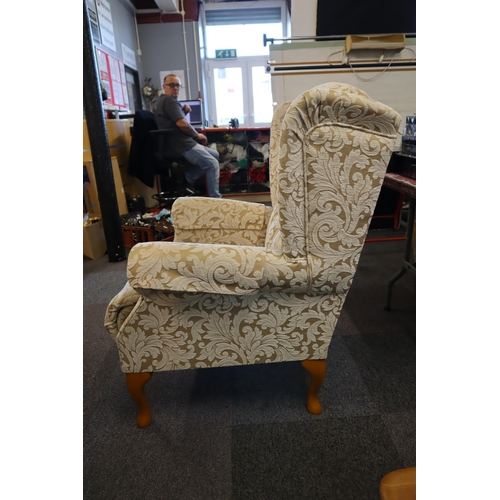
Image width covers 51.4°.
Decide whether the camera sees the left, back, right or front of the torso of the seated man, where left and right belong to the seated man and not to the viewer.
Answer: right

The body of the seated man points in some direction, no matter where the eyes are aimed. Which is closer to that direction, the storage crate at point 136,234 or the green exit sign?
the green exit sign

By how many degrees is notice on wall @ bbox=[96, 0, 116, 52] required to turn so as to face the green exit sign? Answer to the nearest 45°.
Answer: approximately 90° to its left

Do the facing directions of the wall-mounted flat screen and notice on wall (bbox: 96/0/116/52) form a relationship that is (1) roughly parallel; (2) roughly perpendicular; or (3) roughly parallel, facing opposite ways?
roughly perpendicular

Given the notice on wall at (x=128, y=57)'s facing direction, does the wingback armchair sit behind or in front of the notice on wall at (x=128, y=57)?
in front

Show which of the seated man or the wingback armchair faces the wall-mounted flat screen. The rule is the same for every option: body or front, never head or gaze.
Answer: the seated man

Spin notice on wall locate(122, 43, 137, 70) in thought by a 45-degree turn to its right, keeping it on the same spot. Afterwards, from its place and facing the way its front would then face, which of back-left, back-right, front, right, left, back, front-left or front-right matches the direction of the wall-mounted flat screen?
front-left

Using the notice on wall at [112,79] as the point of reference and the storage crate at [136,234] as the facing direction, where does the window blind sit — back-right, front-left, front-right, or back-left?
back-left

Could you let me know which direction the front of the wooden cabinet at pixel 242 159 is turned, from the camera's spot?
facing the viewer

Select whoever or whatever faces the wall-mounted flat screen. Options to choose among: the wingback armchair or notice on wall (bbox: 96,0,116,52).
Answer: the notice on wall

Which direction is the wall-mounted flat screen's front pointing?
toward the camera
